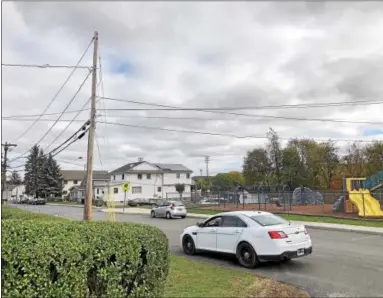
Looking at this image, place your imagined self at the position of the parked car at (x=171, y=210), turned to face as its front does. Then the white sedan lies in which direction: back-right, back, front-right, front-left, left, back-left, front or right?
back-left

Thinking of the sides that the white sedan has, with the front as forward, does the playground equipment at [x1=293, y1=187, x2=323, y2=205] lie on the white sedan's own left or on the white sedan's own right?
on the white sedan's own right

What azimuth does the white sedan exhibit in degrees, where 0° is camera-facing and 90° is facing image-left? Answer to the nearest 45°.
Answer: approximately 135°

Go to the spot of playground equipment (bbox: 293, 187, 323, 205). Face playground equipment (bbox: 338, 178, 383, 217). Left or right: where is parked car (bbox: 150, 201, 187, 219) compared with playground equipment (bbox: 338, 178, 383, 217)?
right

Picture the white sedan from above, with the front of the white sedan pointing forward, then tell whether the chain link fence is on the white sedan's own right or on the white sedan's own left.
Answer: on the white sedan's own right

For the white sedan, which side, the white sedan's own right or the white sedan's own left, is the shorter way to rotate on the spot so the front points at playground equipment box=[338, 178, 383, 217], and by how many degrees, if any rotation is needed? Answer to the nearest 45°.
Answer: approximately 90° to the white sedan's own right

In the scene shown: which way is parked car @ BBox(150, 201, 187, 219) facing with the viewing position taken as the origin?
facing away from the viewer and to the left of the viewer

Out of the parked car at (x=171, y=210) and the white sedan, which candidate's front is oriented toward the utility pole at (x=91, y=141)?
the white sedan
